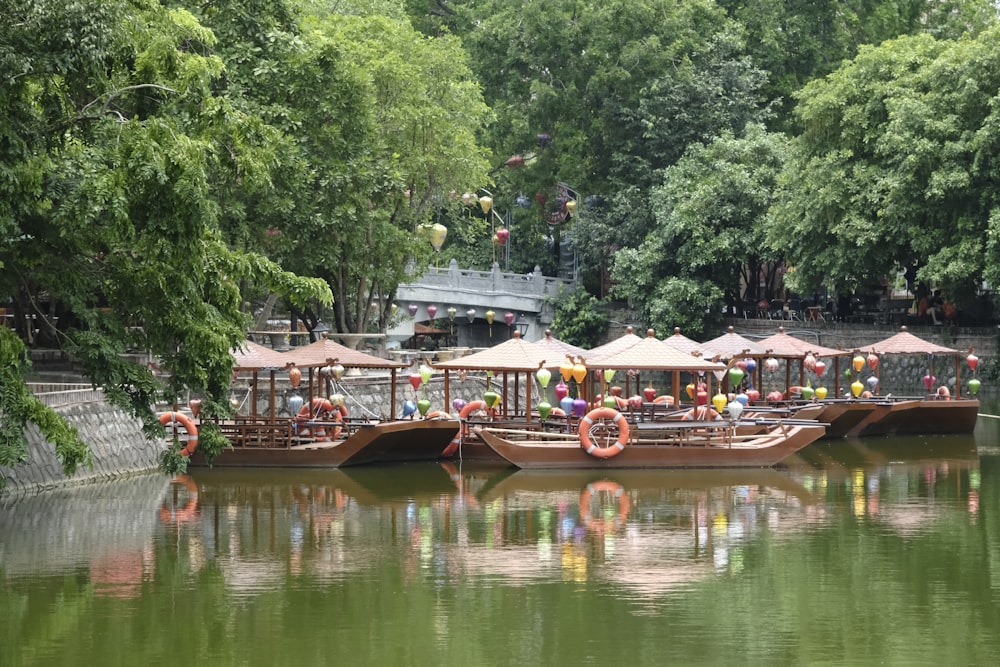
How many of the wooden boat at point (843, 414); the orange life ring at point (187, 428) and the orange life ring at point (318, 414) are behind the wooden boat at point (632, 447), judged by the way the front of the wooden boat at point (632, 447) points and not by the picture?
2

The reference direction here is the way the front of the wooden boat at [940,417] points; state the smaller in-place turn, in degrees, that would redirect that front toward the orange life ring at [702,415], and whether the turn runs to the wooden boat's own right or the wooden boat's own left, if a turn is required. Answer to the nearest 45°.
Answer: approximately 135° to the wooden boat's own right

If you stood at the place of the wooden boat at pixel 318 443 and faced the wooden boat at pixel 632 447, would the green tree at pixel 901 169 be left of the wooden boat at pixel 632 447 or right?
left

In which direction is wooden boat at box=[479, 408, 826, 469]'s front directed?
to the viewer's right

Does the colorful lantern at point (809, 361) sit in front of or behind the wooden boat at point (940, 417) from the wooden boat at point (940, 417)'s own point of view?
behind

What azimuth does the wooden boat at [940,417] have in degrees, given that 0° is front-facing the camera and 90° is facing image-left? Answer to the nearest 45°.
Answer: approximately 270°

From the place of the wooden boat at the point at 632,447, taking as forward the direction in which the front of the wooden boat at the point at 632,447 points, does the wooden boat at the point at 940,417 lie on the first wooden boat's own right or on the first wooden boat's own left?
on the first wooden boat's own left

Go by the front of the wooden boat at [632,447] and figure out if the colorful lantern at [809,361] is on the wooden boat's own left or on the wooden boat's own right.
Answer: on the wooden boat's own left

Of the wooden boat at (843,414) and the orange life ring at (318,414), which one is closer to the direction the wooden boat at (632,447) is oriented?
the wooden boat
